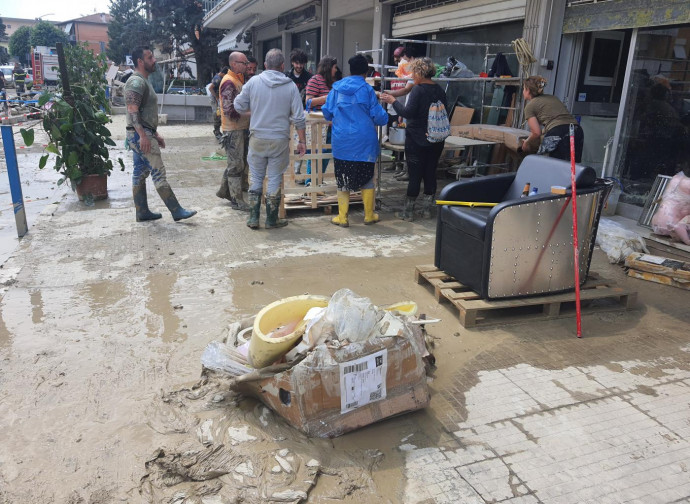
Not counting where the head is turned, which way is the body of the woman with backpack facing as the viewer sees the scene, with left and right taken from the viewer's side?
facing away from the viewer and to the left of the viewer

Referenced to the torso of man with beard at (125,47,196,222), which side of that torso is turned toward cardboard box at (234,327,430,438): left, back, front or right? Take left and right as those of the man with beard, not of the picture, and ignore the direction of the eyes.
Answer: right

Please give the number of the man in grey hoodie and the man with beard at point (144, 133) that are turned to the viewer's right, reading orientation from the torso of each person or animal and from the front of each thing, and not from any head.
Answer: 1

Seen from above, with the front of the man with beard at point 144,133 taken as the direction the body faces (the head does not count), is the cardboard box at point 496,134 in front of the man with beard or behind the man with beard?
in front

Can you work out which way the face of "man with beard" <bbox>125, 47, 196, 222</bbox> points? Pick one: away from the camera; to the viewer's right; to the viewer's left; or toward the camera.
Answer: to the viewer's right

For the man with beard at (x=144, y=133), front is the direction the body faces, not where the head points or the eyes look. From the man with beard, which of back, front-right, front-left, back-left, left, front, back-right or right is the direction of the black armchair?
front-right

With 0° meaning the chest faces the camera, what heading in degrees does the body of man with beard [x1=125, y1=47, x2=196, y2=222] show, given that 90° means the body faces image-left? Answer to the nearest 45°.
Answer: approximately 270°

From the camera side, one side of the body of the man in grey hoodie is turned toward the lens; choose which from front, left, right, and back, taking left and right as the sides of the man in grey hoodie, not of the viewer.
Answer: back

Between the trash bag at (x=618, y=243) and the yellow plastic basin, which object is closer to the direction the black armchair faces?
the yellow plastic basin

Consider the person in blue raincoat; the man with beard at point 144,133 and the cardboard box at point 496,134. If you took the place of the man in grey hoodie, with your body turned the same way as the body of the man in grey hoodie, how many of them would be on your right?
2

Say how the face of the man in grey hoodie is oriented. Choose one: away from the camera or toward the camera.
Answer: away from the camera

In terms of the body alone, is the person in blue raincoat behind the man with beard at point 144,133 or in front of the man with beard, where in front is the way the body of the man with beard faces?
in front

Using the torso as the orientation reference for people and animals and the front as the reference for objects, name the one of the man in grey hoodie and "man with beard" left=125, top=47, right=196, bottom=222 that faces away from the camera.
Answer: the man in grey hoodie

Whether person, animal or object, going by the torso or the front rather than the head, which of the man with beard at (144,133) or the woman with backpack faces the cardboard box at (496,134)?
the man with beard

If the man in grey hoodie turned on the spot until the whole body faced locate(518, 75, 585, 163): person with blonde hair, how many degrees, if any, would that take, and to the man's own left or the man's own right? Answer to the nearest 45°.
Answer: approximately 90° to the man's own right
